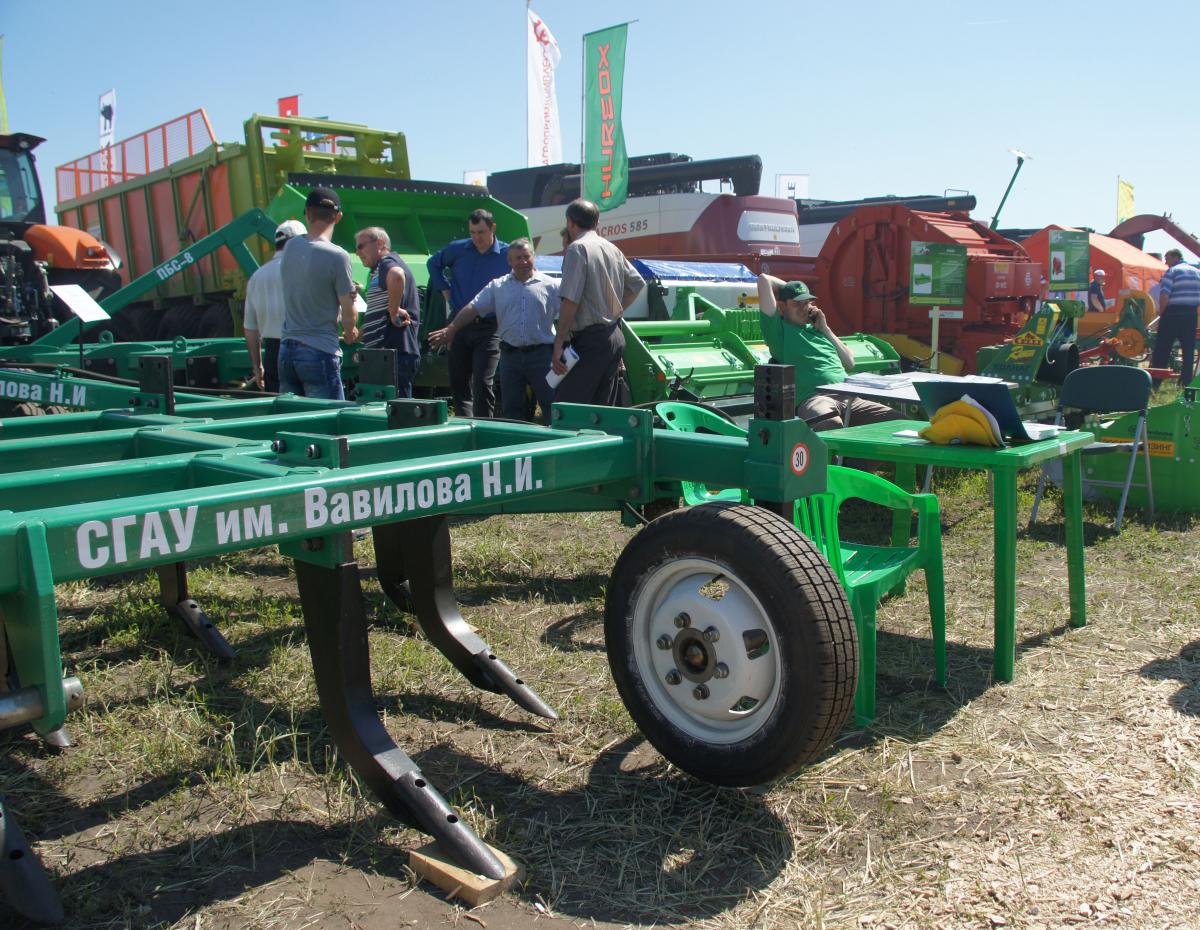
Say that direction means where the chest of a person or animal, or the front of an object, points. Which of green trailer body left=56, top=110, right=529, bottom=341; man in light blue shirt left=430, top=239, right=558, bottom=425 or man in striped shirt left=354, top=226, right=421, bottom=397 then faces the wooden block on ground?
the man in light blue shirt

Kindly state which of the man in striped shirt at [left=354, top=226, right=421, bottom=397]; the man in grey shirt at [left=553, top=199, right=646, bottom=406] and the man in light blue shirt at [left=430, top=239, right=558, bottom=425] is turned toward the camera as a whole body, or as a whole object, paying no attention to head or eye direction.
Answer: the man in light blue shirt

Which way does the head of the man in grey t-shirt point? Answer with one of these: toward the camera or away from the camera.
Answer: away from the camera

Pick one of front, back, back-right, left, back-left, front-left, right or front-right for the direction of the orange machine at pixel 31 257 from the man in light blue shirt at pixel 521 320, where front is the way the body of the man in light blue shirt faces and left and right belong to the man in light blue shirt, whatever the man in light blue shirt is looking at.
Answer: back-right

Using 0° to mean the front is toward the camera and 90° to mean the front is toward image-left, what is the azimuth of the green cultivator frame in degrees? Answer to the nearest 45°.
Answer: approximately 315°

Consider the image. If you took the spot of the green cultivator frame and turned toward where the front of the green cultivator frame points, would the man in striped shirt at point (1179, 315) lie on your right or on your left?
on your left

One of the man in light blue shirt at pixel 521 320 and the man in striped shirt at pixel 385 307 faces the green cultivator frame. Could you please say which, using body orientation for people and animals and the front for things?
the man in light blue shirt

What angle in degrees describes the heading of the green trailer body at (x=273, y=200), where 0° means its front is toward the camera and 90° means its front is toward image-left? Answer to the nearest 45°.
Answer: approximately 135°

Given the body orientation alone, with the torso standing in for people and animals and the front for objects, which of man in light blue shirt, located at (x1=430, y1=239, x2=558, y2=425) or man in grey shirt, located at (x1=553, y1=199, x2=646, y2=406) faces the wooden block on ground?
the man in light blue shirt

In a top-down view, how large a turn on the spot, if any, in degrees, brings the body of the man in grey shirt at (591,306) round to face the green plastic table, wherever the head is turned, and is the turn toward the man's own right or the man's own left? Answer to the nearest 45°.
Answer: approximately 180°

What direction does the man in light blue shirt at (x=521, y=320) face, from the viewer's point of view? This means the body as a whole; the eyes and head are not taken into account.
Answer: toward the camera

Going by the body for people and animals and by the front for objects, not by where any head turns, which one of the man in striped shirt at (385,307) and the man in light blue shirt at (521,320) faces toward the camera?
the man in light blue shirt

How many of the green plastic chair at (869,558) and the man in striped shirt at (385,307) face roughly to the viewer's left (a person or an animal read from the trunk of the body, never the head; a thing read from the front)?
1

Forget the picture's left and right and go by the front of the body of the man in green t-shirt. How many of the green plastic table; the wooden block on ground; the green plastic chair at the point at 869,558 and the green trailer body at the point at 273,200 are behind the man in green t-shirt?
1
